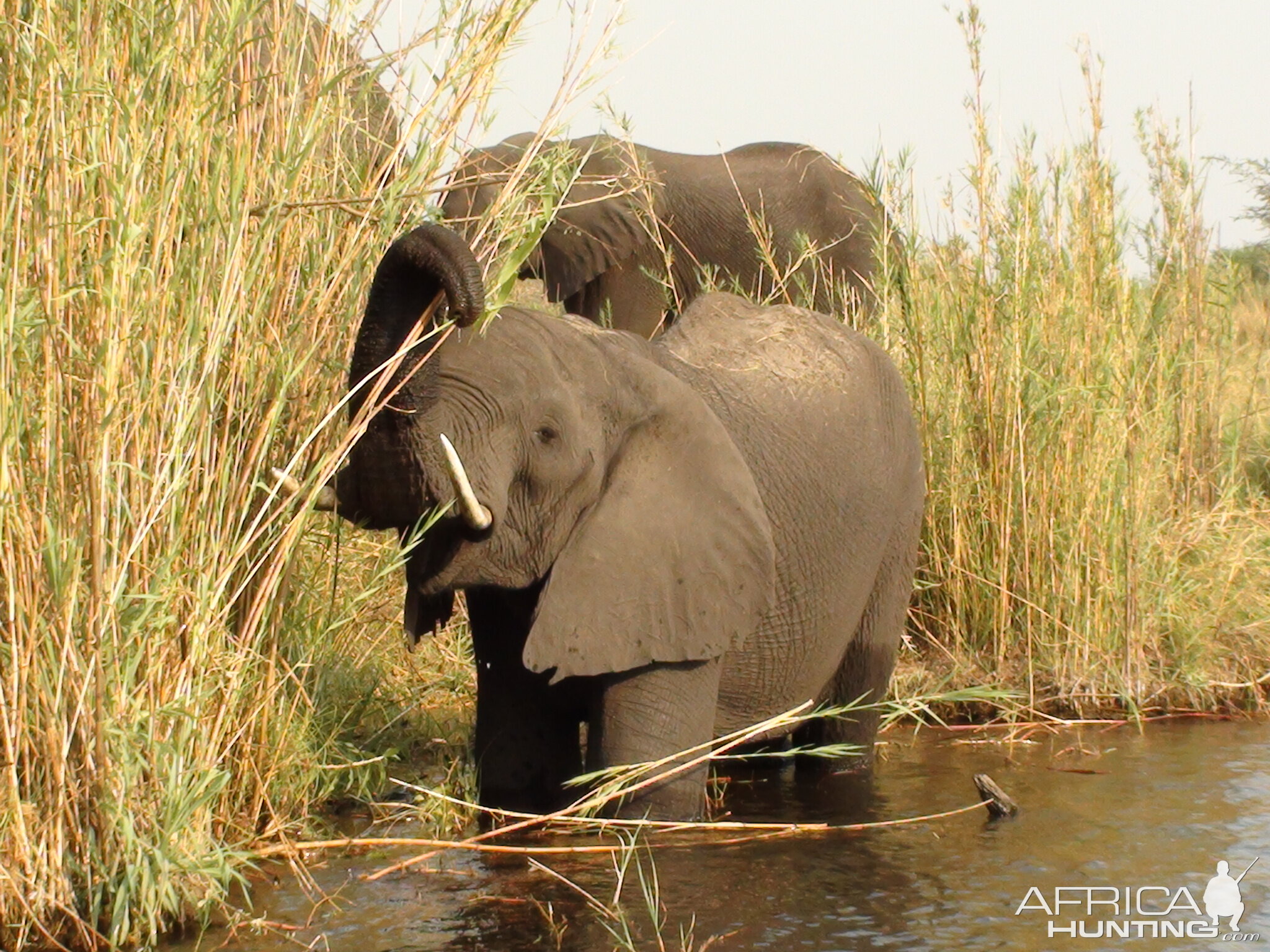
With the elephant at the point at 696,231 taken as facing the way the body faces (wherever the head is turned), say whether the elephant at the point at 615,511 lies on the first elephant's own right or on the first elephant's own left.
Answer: on the first elephant's own left

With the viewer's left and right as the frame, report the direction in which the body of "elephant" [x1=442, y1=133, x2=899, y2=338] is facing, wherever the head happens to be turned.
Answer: facing to the left of the viewer

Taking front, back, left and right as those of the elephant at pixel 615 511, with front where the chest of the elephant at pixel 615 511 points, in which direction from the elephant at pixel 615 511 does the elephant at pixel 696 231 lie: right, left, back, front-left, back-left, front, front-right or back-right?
back-right

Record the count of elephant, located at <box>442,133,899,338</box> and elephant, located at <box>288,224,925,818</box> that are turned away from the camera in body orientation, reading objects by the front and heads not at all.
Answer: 0
